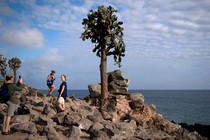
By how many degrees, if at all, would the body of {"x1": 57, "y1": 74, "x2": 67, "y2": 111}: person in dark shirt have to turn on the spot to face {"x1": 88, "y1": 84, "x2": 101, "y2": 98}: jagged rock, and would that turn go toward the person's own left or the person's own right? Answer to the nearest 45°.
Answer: approximately 90° to the person's own left

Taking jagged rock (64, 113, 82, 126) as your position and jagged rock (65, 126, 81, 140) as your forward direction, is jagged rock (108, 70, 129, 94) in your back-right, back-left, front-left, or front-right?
back-left
